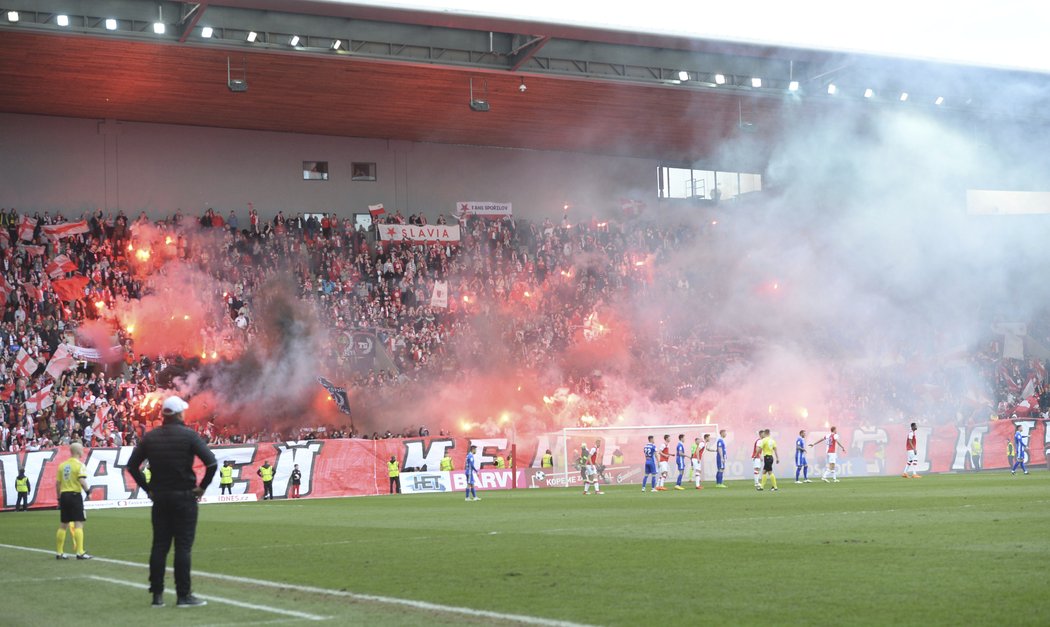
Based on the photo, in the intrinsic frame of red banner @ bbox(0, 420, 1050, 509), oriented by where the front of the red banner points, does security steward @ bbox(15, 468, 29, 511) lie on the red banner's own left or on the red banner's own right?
on the red banner's own right

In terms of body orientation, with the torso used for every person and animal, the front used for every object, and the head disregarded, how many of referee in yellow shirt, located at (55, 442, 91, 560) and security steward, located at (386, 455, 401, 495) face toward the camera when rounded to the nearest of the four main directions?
1

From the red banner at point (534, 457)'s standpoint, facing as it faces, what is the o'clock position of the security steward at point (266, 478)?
The security steward is roughly at 2 o'clock from the red banner.

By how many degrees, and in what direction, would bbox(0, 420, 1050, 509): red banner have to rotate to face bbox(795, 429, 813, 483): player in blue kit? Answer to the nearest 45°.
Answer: approximately 45° to its left
